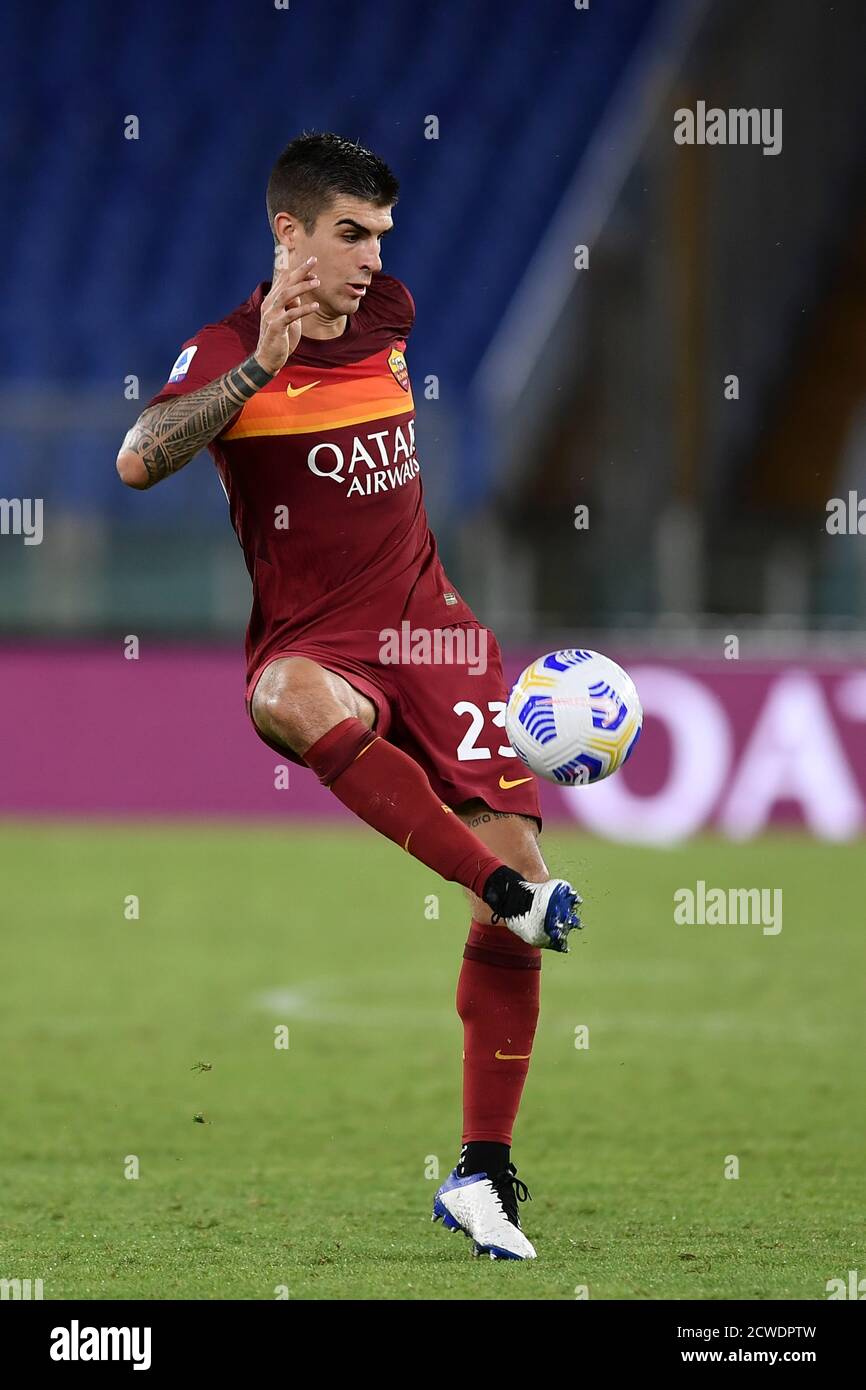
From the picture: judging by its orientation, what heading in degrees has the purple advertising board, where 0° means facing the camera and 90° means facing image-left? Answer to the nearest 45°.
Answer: approximately 0°

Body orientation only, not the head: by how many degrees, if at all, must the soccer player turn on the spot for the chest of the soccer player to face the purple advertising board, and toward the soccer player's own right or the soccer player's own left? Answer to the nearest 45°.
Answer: approximately 135° to the soccer player's own left

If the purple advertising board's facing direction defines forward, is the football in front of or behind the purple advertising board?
in front

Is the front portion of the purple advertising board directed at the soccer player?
yes

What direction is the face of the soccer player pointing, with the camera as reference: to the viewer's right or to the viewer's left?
to the viewer's right
